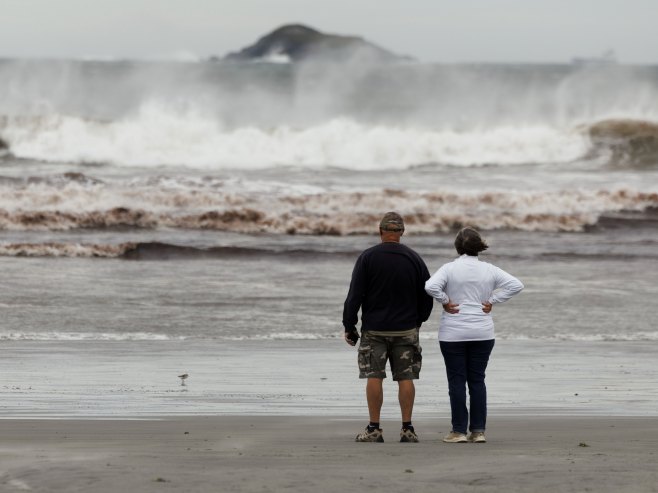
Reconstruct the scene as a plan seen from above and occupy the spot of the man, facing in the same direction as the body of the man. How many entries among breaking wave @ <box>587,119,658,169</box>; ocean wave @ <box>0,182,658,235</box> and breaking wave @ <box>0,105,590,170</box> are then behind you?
0

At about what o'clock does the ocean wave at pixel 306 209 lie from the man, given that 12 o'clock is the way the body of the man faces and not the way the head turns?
The ocean wave is roughly at 12 o'clock from the man.

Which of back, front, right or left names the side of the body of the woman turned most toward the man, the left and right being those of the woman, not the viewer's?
left

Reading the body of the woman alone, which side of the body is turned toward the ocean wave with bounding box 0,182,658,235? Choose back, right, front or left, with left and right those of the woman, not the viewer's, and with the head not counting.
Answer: front

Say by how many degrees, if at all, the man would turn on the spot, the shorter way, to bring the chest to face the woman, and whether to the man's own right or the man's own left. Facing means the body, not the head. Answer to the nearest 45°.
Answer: approximately 90° to the man's own right

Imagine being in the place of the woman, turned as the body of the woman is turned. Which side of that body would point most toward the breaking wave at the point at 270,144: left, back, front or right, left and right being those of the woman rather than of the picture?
front

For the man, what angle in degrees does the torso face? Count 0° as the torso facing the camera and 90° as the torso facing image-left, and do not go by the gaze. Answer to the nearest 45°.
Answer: approximately 180°

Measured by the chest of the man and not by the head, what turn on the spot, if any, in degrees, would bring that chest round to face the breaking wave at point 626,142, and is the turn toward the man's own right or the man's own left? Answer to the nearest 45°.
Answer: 0° — they already face it

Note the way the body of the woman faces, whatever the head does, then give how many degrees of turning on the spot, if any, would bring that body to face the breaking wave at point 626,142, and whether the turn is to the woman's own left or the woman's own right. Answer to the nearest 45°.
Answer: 0° — they already face it

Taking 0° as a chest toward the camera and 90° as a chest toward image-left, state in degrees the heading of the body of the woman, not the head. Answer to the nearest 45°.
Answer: approximately 180°

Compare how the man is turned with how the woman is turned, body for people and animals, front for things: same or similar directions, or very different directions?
same or similar directions

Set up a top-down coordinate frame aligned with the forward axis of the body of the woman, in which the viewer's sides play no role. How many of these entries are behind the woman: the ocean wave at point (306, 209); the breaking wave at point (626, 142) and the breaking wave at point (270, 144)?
0

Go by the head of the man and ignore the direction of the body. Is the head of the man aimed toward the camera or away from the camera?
away from the camera

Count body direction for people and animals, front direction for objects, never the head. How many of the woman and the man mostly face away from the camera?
2

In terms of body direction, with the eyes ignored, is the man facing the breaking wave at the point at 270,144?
yes
